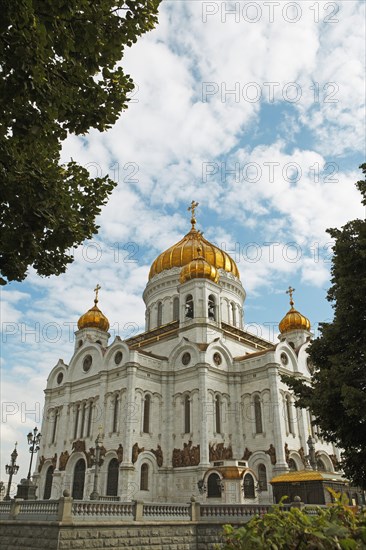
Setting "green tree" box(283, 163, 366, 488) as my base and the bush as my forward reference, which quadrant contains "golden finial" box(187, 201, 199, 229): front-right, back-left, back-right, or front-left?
back-right
